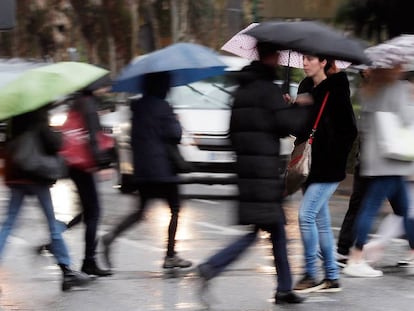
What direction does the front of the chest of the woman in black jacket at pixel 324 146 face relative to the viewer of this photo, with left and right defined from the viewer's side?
facing to the left of the viewer

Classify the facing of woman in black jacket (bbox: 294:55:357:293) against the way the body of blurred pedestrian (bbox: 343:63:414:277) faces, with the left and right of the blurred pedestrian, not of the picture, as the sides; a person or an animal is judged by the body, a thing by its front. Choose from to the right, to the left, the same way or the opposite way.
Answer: the opposite way

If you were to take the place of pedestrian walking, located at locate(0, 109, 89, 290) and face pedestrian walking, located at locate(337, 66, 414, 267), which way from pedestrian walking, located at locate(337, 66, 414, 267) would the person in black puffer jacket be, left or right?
right
